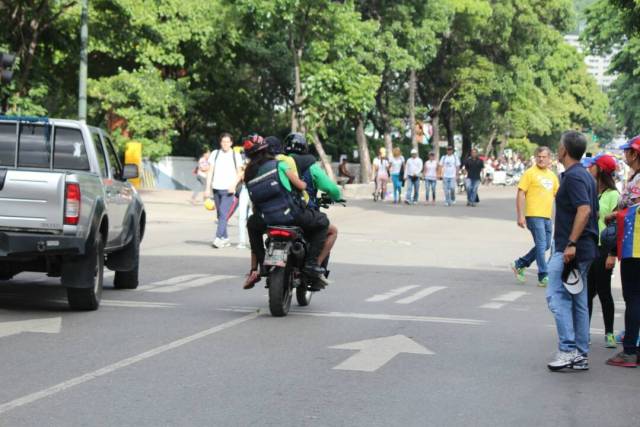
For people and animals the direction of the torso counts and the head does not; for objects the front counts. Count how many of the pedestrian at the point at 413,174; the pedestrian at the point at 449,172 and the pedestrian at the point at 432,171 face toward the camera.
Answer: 3

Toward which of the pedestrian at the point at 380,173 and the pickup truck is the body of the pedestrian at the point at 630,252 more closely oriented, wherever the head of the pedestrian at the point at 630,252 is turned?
the pickup truck

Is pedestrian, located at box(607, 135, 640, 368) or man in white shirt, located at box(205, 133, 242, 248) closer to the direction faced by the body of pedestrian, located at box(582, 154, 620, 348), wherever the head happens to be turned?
the man in white shirt

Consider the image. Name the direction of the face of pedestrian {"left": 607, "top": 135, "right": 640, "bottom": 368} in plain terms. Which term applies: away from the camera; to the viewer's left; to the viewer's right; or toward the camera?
to the viewer's left

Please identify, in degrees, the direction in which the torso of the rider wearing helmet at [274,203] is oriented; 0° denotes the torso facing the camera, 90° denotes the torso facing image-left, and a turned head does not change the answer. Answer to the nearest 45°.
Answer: approximately 225°

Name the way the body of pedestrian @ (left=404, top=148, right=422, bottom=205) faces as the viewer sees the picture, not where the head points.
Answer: toward the camera

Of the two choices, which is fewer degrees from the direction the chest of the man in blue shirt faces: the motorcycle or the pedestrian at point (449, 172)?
the motorcycle

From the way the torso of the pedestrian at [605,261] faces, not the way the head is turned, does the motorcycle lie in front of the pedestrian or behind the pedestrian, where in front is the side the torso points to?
in front

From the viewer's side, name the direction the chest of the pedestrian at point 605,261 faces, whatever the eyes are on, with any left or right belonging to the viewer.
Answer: facing to the left of the viewer

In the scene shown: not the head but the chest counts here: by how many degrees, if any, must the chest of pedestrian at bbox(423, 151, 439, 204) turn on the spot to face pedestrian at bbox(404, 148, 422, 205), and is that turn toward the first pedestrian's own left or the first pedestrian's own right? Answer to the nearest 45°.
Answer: approximately 45° to the first pedestrian's own right

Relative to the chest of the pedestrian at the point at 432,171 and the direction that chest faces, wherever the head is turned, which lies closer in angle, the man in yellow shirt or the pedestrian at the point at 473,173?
the man in yellow shirt

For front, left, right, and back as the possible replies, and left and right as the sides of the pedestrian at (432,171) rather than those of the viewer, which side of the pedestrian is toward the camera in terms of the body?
front

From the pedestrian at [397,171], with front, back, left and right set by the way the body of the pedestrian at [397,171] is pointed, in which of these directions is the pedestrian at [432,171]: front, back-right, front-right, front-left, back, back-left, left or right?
left

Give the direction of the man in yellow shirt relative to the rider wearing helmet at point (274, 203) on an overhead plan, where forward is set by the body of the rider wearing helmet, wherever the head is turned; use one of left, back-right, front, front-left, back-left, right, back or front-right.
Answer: front

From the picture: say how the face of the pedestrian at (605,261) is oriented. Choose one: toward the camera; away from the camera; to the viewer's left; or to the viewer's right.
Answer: to the viewer's left

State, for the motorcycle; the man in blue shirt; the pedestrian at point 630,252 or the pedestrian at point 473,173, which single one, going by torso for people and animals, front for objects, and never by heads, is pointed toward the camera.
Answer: the pedestrian at point 473,173
